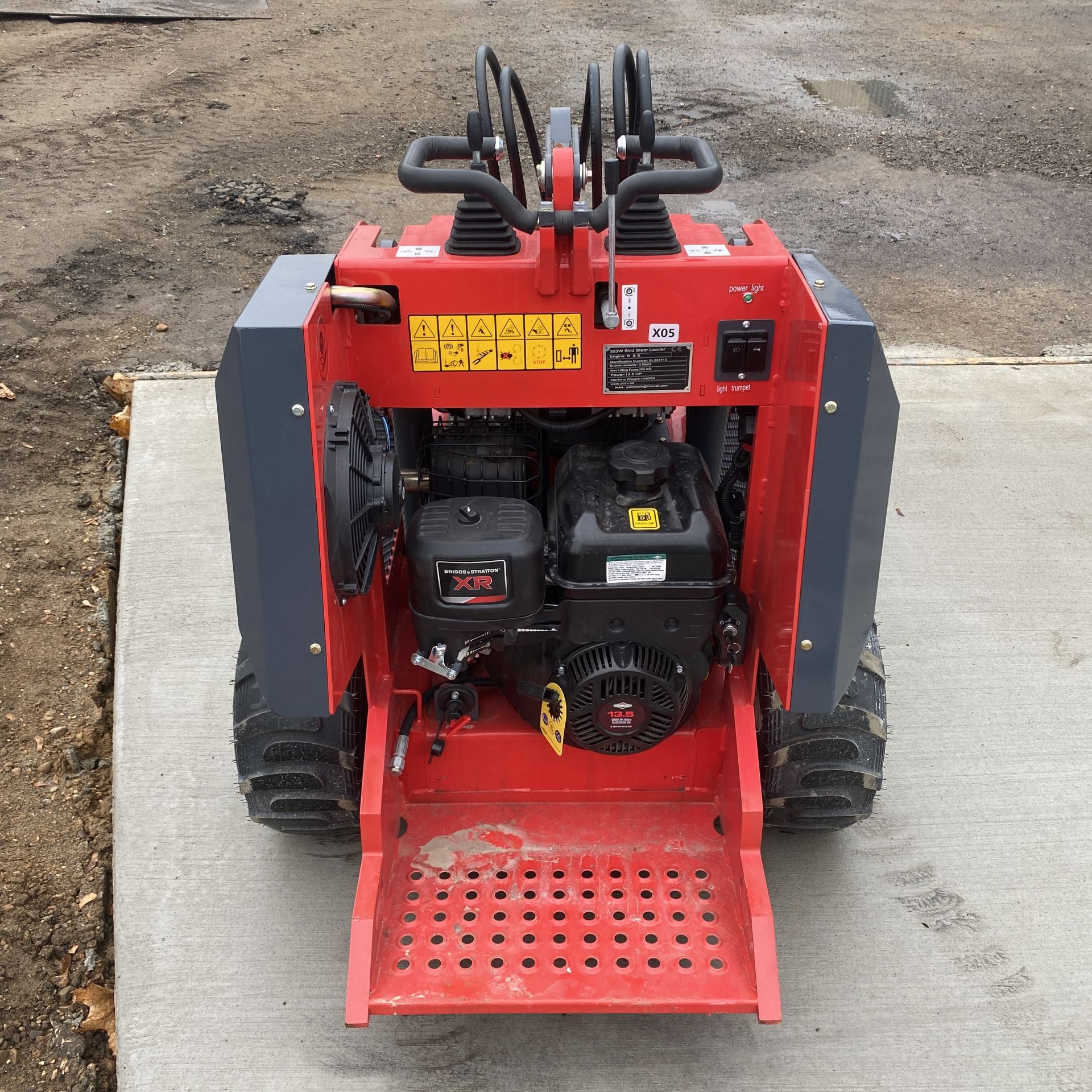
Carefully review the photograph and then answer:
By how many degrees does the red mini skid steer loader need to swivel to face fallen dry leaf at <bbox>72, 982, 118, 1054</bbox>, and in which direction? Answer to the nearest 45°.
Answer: approximately 90° to its left

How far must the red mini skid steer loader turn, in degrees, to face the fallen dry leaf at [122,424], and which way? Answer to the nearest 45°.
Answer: approximately 45° to its left

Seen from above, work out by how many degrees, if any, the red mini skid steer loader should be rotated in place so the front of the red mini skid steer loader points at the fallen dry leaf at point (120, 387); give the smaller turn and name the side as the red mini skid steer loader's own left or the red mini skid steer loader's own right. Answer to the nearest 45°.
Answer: approximately 45° to the red mini skid steer loader's own left

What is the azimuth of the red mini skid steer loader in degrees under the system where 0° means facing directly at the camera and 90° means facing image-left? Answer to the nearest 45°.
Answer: approximately 180°
